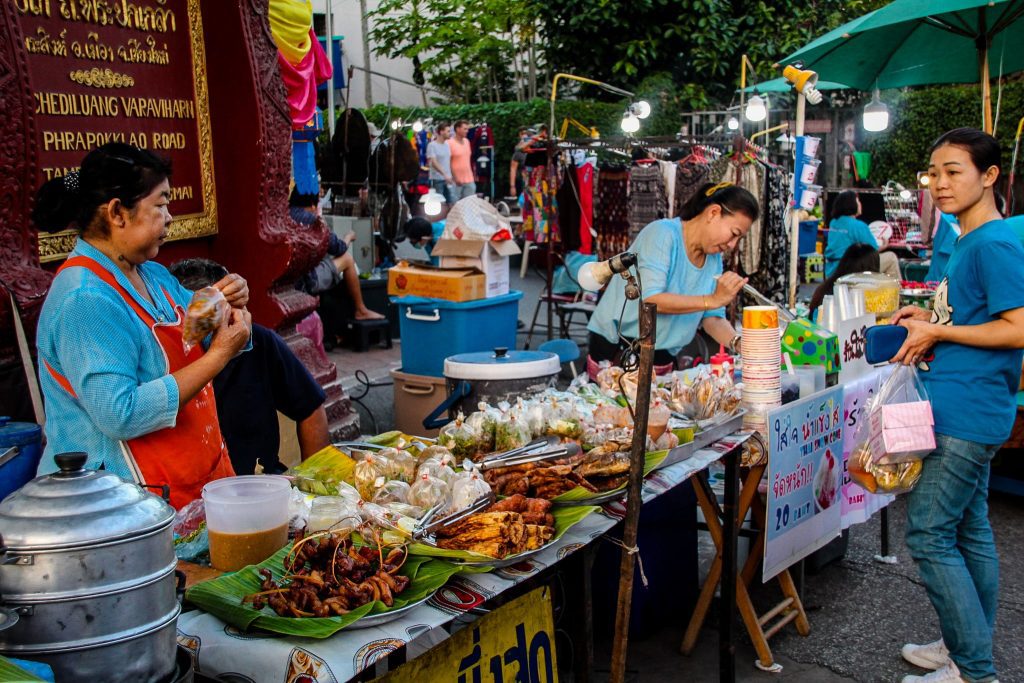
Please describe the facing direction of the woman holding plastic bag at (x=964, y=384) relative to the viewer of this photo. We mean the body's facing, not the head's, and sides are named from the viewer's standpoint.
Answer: facing to the left of the viewer

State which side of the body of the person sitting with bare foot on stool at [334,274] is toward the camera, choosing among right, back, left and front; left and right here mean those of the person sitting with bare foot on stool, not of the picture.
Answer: right

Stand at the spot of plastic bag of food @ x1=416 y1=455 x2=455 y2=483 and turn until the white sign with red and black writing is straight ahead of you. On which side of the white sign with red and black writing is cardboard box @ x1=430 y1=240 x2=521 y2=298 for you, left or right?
left

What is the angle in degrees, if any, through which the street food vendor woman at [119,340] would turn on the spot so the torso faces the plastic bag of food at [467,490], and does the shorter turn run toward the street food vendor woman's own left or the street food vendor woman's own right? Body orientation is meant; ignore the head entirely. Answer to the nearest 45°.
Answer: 0° — they already face it

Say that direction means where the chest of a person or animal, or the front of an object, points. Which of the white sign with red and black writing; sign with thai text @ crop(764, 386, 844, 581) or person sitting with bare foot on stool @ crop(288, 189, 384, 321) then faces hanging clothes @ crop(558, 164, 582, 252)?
the person sitting with bare foot on stool

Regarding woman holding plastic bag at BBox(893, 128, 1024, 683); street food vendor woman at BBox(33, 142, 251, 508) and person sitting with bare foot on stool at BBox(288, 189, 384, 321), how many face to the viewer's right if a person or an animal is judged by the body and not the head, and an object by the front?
2

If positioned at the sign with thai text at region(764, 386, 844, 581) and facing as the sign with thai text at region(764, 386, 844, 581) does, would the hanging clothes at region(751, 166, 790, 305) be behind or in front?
behind

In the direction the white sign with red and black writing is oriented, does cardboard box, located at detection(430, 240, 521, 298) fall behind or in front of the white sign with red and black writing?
behind

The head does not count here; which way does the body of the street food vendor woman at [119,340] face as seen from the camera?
to the viewer's right

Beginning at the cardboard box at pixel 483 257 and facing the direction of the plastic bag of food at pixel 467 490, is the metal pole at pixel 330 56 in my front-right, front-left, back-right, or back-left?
back-right

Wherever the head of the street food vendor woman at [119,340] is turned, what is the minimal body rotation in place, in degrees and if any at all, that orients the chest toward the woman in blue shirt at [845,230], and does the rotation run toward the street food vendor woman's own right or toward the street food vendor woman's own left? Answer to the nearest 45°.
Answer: approximately 45° to the street food vendor woman's own left

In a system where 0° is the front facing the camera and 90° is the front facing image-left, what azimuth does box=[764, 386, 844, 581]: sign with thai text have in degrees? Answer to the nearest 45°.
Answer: approximately 315°

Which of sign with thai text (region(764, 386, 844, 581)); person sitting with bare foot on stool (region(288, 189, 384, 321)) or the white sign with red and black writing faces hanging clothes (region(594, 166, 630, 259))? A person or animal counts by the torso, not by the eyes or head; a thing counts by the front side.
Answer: the person sitting with bare foot on stool

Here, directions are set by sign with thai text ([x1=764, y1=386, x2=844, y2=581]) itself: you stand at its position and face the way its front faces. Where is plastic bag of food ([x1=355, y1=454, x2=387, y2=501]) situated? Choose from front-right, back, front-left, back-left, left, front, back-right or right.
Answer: right

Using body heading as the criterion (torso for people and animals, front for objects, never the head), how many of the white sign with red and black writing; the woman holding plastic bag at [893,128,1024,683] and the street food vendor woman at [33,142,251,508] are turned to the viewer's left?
1

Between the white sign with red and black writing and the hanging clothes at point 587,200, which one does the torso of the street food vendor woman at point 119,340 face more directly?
the white sign with red and black writing

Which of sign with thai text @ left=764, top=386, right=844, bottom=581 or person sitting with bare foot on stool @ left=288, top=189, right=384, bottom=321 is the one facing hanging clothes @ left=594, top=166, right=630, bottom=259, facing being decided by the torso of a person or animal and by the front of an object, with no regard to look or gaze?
the person sitting with bare foot on stool

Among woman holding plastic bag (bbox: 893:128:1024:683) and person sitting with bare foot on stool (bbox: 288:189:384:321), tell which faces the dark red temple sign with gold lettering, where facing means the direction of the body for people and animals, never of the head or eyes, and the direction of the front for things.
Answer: the woman holding plastic bag
